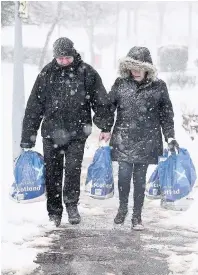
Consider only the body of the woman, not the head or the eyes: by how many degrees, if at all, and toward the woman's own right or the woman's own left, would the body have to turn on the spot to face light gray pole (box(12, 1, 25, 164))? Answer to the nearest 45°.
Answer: approximately 135° to the woman's own right

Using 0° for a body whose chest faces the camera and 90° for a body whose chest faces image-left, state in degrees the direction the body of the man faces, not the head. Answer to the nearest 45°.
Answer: approximately 0°

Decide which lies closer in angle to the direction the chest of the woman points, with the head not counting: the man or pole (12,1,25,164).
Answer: the man

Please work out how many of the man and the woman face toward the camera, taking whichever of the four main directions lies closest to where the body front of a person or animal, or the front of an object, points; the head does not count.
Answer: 2

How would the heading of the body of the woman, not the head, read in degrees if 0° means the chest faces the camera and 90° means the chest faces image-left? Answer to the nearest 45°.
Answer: approximately 0°

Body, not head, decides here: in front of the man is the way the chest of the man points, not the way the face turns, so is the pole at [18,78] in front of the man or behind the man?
behind

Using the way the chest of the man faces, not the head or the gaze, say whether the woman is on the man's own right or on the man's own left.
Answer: on the man's own left

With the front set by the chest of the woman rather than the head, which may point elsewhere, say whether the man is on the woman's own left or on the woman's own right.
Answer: on the woman's own right

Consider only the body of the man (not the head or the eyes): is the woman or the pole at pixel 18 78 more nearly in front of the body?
the woman
